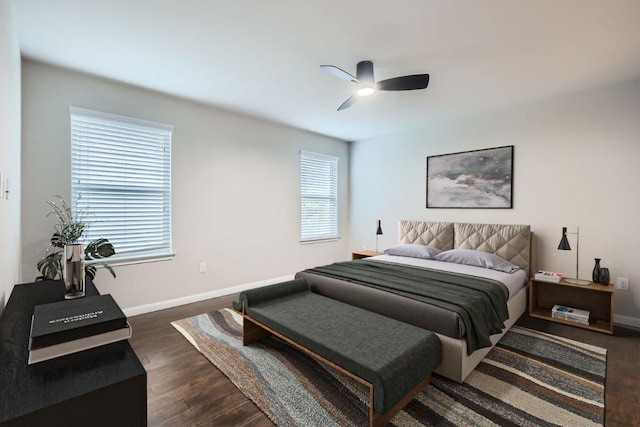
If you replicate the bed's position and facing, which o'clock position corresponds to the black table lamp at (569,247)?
The black table lamp is roughly at 7 o'clock from the bed.

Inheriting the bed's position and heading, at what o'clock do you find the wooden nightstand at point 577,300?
The wooden nightstand is roughly at 7 o'clock from the bed.

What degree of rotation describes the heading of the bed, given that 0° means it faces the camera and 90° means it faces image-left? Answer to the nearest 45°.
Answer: approximately 45°

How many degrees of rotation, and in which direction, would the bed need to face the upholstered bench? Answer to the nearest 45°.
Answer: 0° — it already faces it

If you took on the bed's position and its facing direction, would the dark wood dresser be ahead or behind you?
ahead

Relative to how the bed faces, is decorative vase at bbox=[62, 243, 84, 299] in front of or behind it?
in front

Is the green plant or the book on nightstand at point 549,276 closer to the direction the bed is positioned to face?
the green plant

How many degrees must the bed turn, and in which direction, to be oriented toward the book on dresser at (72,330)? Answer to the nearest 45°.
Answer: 0° — it already faces it

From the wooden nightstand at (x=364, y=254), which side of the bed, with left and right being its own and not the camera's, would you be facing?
right

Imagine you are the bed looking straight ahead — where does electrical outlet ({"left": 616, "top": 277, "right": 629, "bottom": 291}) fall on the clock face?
The electrical outlet is roughly at 7 o'clock from the bed.

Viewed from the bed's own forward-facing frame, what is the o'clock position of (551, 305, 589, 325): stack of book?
The stack of book is roughly at 7 o'clock from the bed.
